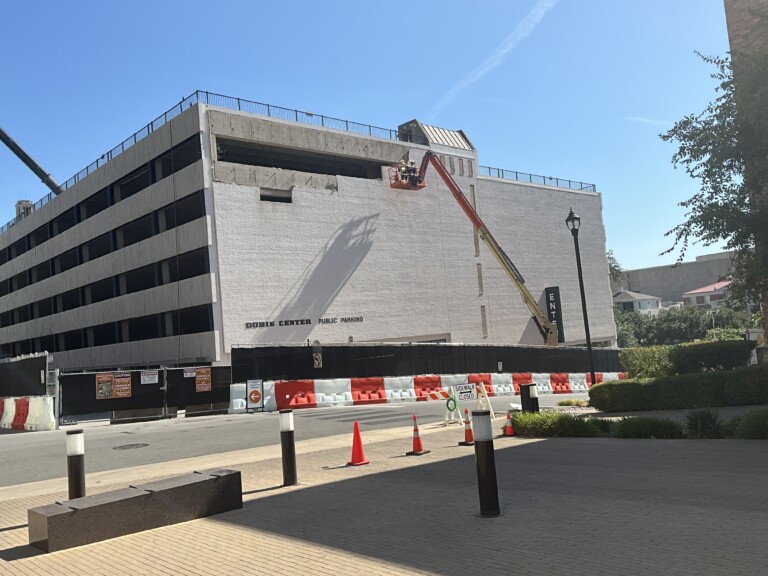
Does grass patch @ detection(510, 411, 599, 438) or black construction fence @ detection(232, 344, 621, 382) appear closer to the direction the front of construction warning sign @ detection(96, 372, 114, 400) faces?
the grass patch

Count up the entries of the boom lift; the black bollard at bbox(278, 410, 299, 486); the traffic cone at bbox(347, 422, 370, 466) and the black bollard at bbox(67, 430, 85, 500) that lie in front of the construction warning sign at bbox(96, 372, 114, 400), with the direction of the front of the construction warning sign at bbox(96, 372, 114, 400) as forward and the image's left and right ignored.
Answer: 3

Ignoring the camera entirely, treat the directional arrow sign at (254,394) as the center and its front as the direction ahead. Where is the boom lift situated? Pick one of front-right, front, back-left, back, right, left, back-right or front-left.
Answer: back-left

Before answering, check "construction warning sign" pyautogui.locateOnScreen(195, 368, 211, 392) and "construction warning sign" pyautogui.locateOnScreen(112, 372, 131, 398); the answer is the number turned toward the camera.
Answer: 2

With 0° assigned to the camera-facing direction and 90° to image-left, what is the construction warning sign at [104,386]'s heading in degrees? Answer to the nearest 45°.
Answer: approximately 0°

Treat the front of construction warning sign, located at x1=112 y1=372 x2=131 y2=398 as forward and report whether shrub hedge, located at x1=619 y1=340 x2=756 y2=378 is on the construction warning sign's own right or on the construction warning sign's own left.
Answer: on the construction warning sign's own left

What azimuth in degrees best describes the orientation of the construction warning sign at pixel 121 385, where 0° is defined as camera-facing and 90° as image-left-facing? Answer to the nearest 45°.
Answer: approximately 0°

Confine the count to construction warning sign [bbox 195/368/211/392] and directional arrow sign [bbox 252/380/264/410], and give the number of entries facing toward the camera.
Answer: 2

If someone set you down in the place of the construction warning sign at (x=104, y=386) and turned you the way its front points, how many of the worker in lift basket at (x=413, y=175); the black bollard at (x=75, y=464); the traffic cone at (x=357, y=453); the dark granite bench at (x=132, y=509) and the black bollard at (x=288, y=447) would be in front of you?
4
